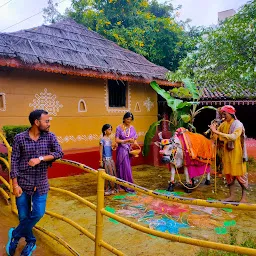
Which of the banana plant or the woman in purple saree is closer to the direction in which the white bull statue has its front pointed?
the woman in purple saree

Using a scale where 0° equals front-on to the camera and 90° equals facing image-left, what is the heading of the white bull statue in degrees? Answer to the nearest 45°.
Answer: approximately 45°
